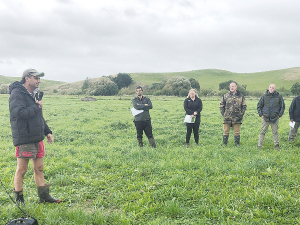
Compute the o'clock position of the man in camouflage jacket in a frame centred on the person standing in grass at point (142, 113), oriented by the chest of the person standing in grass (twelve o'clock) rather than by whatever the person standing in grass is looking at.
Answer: The man in camouflage jacket is roughly at 9 o'clock from the person standing in grass.

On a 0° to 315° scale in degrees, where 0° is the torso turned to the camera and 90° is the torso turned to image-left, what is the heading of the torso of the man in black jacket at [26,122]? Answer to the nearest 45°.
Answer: approximately 270°

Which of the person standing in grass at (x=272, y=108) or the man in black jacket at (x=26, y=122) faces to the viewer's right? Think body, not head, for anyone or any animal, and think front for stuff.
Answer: the man in black jacket

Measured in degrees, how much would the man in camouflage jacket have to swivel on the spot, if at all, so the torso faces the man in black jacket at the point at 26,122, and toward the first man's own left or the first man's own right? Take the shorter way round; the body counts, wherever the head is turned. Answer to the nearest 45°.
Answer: approximately 45° to the first man's own right

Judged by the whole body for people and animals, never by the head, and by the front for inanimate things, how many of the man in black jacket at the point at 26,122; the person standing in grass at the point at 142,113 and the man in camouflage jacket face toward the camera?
2

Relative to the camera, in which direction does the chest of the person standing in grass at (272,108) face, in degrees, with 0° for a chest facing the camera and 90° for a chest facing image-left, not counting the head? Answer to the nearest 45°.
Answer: approximately 0°
